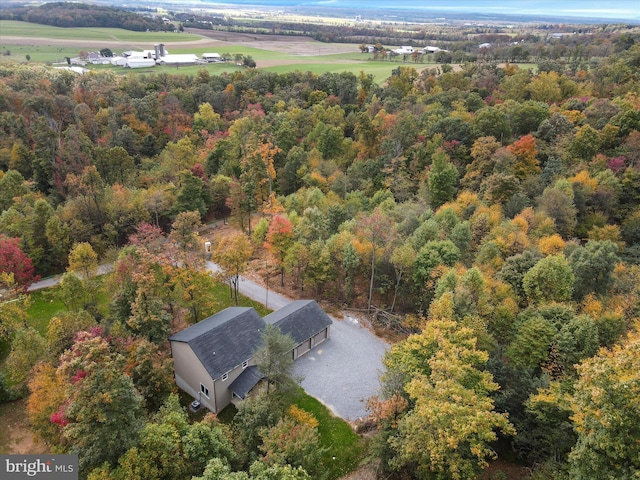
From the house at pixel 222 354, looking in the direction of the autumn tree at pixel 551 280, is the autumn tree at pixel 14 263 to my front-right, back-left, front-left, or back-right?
back-left

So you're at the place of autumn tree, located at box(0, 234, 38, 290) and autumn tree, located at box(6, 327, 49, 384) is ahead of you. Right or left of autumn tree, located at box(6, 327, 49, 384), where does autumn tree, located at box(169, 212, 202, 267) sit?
left

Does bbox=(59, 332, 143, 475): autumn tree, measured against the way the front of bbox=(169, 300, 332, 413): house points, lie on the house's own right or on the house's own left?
on the house's own right

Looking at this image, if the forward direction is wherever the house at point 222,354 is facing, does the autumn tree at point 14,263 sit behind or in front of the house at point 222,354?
behind

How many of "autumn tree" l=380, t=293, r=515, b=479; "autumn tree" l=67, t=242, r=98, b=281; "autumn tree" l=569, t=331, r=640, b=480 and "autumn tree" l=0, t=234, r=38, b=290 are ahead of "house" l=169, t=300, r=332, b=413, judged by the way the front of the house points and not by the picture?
2

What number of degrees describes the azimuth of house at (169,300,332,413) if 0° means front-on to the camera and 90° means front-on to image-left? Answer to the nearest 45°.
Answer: approximately 315°

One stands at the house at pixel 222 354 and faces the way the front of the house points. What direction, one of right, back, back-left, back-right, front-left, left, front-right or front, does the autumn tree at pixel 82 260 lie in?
back

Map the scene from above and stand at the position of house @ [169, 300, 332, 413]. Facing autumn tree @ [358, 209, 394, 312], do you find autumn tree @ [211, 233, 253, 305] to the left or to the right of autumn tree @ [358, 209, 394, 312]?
left
